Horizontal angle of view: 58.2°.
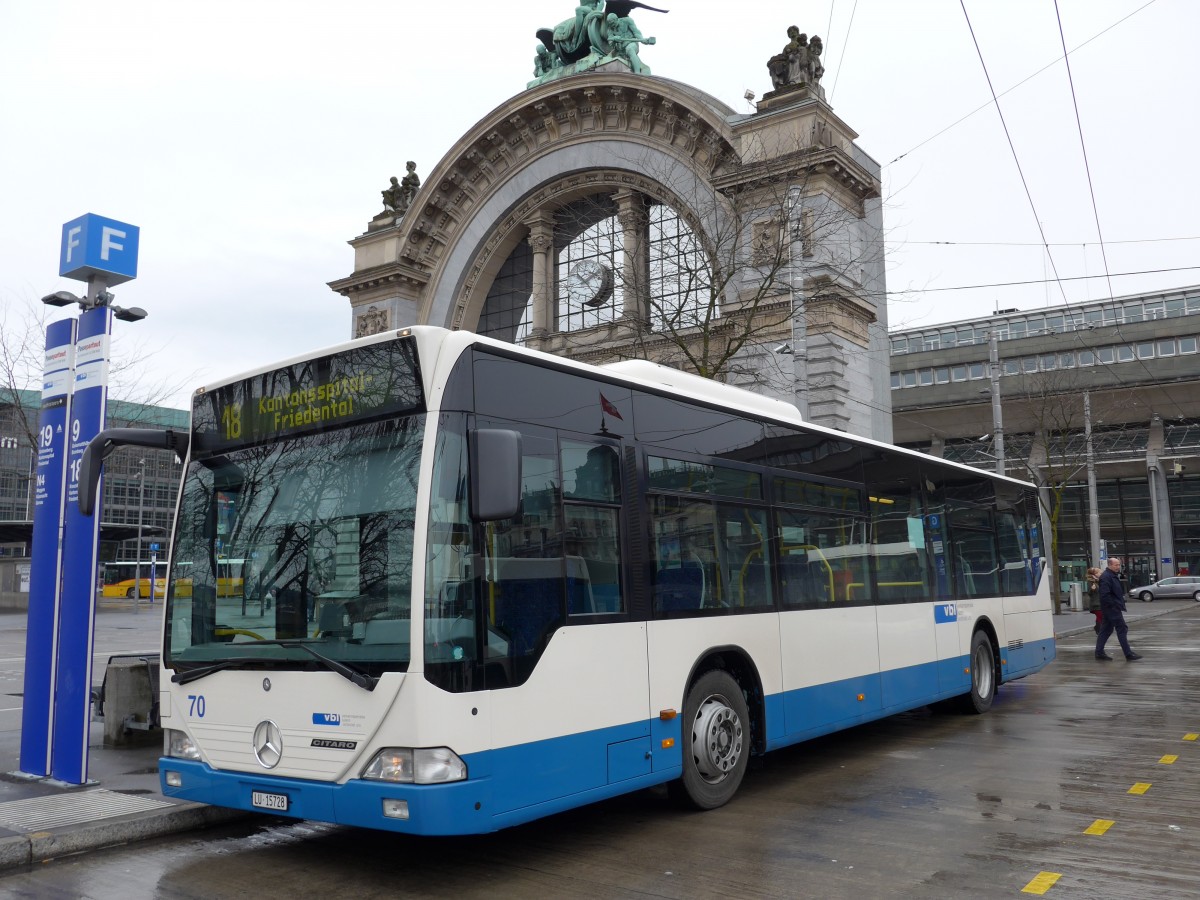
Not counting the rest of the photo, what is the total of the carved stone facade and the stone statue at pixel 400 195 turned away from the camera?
0

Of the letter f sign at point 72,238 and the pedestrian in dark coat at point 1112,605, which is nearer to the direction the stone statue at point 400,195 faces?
the letter f sign

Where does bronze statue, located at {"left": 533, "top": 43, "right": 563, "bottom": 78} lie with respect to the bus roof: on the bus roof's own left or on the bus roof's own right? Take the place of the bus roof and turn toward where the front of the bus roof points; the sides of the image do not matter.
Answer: on the bus roof's own right

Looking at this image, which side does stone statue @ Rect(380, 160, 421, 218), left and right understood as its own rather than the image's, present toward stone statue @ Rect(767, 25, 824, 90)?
left

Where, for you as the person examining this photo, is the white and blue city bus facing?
facing the viewer and to the left of the viewer
